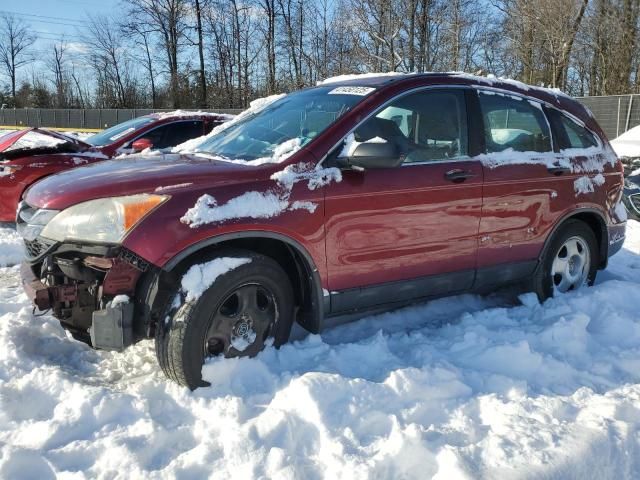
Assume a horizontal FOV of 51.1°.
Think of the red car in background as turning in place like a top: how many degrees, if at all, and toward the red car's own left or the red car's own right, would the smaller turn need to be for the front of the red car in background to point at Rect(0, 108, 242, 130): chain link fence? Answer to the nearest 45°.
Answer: approximately 135° to the red car's own right

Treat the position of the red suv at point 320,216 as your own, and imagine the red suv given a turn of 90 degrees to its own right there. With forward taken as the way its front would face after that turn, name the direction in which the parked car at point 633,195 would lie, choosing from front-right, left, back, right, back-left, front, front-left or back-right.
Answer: right

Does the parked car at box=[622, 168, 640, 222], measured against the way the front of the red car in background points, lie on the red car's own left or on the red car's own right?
on the red car's own left

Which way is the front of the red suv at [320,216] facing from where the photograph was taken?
facing the viewer and to the left of the viewer

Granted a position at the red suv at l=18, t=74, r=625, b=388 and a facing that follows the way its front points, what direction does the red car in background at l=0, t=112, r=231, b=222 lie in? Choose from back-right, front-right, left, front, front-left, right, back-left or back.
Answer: right

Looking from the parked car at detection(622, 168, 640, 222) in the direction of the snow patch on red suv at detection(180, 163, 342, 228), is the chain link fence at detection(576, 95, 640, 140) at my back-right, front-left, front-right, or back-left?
back-right
